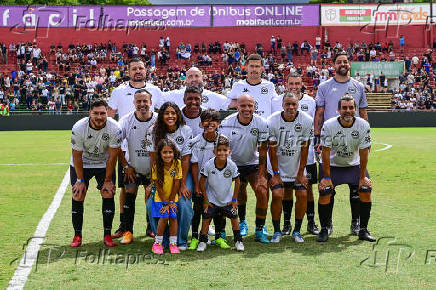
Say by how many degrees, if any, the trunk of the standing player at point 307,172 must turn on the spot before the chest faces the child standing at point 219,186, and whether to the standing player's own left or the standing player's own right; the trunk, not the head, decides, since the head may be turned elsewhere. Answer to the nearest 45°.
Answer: approximately 45° to the standing player's own right

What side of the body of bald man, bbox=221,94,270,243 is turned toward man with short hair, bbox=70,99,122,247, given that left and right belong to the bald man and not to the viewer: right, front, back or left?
right

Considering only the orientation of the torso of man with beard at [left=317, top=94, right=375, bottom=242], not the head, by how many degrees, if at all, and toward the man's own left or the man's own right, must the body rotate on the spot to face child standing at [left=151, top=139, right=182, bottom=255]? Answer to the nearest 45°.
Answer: approximately 45° to the man's own right

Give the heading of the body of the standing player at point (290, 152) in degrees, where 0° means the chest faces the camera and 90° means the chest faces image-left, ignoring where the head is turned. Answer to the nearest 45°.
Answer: approximately 0°
